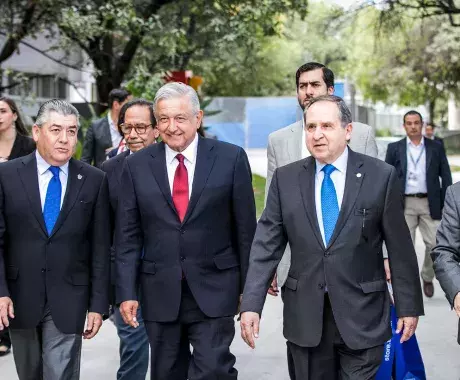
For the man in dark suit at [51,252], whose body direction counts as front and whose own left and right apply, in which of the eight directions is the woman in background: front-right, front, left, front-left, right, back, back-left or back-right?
back

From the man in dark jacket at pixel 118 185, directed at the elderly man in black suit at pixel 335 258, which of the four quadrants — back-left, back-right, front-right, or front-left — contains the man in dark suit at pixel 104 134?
back-left

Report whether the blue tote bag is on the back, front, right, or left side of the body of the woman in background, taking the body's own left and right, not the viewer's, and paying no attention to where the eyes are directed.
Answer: left

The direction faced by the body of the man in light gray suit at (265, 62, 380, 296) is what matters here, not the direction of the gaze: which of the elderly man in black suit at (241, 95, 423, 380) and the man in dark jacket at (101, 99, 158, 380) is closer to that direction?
the elderly man in black suit

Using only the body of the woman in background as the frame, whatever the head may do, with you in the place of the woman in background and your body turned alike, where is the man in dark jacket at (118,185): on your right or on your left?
on your left
